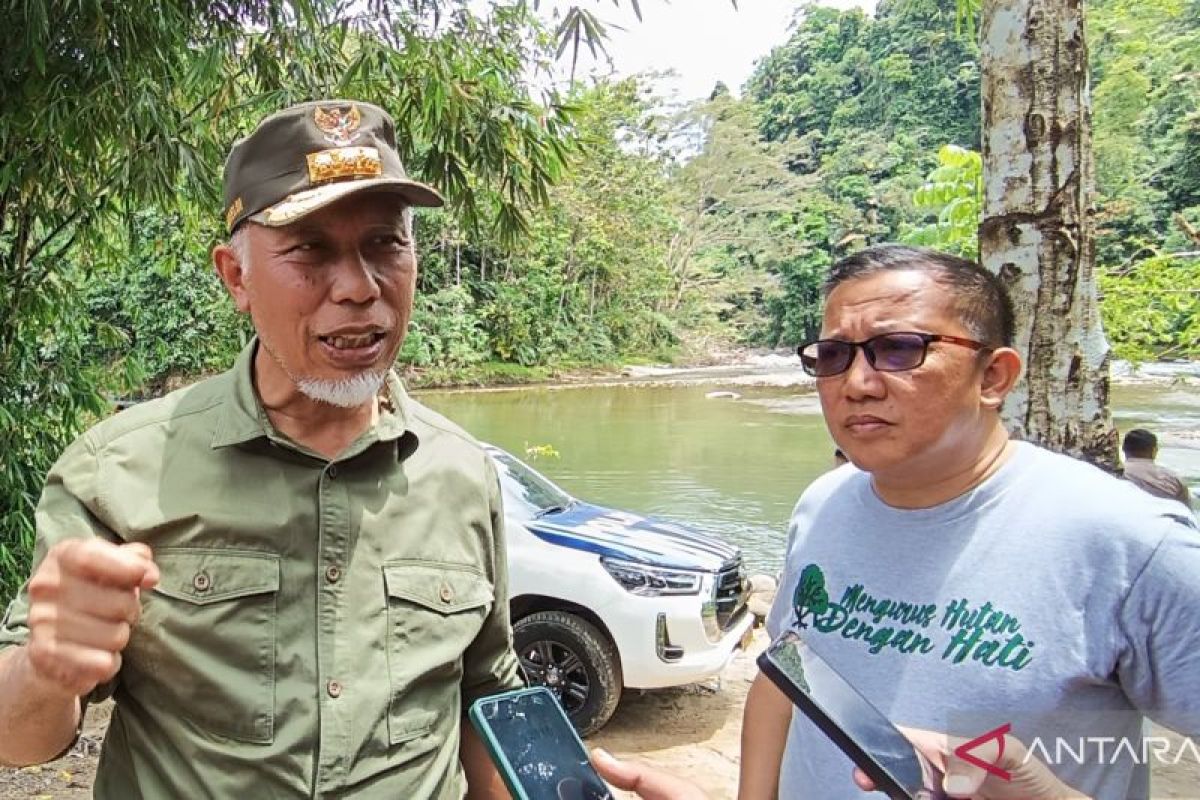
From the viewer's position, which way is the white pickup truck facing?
facing the viewer and to the right of the viewer

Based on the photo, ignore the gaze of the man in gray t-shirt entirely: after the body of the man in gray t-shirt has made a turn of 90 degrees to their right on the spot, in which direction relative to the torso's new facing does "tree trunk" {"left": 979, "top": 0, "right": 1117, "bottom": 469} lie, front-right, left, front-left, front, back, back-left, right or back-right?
front-right

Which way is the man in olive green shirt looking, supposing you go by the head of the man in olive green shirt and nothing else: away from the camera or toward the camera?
toward the camera

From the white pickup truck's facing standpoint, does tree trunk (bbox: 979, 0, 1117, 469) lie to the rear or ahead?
ahead

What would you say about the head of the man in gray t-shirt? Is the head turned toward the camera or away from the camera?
toward the camera

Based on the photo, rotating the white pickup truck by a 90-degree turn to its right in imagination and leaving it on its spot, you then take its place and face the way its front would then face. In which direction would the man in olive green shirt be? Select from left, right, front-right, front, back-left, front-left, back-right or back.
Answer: front-left

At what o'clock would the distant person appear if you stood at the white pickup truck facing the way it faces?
The distant person is roughly at 10 o'clock from the white pickup truck.

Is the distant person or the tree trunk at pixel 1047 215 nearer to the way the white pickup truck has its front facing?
the tree trunk

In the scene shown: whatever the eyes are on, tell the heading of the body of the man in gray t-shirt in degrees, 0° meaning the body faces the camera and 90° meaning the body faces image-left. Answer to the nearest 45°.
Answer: approximately 45°
